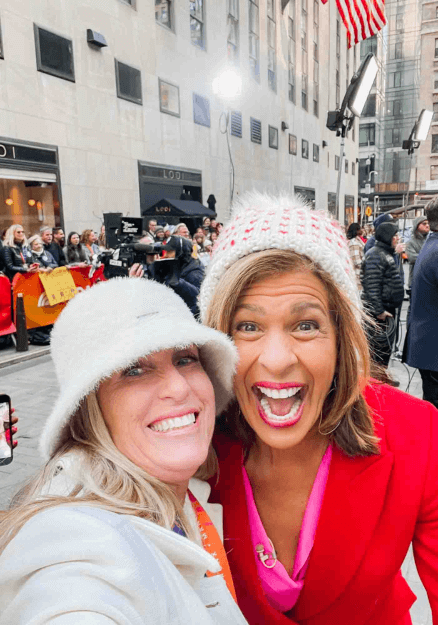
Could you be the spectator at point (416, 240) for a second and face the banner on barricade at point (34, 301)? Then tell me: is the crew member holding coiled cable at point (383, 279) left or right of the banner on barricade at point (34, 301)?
left

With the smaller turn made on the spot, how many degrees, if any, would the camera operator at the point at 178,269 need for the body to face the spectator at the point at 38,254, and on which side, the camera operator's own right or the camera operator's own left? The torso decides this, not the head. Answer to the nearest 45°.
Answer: approximately 45° to the camera operator's own right

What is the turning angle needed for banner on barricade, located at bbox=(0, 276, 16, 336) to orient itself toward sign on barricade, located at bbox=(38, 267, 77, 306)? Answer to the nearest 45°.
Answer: approximately 90° to its left

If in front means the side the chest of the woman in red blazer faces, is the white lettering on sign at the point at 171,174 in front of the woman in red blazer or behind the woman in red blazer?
behind

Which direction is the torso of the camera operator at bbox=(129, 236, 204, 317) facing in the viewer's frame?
to the viewer's left

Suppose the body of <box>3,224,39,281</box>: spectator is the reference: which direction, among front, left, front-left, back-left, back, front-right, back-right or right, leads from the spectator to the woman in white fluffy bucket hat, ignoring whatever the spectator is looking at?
front-right

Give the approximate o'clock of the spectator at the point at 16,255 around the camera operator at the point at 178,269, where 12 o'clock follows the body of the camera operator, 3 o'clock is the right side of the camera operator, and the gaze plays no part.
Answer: The spectator is roughly at 1 o'clock from the camera operator.

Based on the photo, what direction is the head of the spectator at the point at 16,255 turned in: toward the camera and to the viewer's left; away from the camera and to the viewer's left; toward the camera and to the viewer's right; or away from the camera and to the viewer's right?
toward the camera and to the viewer's right
